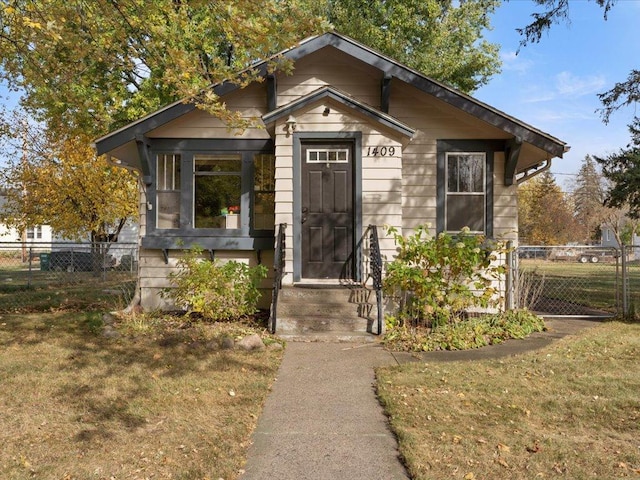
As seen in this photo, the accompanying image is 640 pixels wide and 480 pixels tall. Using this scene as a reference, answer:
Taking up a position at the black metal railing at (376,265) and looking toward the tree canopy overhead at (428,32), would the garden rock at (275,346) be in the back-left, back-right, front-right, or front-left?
back-left

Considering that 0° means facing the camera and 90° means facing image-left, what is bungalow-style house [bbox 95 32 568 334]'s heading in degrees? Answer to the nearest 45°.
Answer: approximately 0°

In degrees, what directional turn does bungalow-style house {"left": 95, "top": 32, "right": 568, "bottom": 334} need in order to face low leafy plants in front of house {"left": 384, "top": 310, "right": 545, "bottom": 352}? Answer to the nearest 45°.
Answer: approximately 45° to its left

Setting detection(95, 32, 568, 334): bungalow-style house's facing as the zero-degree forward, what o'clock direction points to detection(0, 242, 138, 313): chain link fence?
The chain link fence is roughly at 4 o'clock from the bungalow-style house.

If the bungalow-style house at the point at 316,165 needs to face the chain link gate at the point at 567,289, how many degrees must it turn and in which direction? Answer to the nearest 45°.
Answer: approximately 90° to its left
